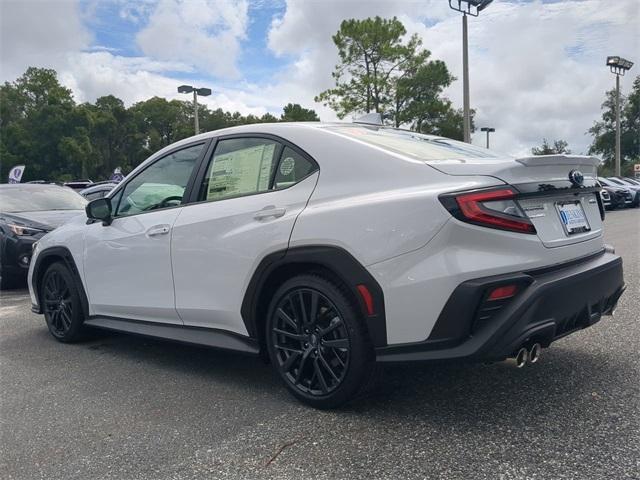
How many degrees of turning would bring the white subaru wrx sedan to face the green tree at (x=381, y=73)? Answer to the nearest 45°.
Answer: approximately 45° to its right

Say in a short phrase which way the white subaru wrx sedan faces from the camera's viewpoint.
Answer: facing away from the viewer and to the left of the viewer
